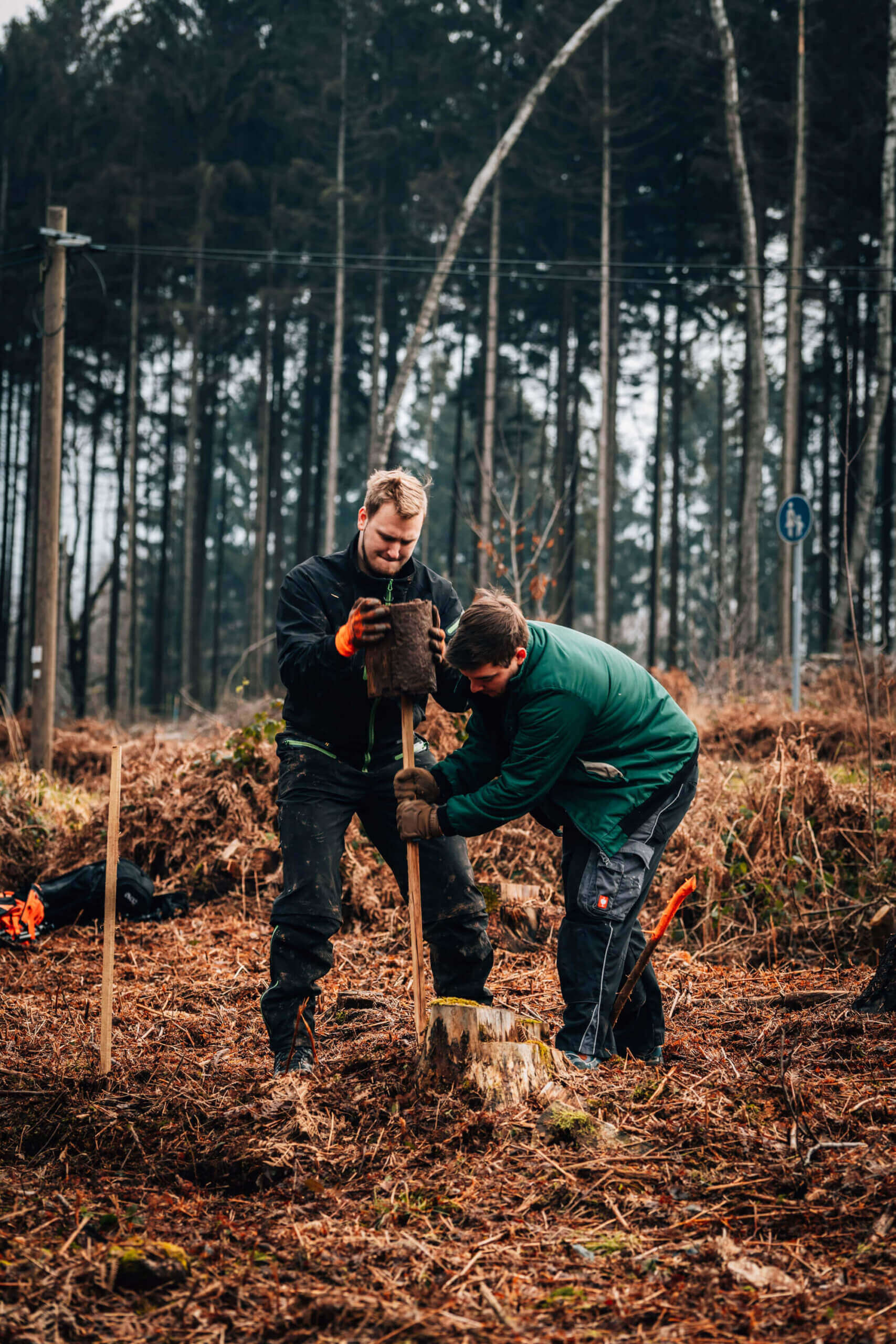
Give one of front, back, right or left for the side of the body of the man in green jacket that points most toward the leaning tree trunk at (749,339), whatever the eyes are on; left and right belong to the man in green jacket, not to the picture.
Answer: right

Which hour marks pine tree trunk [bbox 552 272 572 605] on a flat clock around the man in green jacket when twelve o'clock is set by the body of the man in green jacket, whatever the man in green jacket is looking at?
The pine tree trunk is roughly at 3 o'clock from the man in green jacket.

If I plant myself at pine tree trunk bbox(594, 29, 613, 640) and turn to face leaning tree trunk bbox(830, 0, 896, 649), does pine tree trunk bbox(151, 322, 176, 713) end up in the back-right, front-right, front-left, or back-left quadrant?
back-right

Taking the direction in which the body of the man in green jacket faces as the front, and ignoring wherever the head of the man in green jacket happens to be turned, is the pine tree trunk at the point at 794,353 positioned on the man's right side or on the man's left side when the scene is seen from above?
on the man's right side

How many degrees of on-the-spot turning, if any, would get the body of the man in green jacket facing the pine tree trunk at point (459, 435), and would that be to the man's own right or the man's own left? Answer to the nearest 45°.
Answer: approximately 90° to the man's own right

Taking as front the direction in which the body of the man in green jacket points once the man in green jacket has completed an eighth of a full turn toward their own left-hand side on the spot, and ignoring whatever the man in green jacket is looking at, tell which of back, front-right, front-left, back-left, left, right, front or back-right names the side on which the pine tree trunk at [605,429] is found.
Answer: back-right

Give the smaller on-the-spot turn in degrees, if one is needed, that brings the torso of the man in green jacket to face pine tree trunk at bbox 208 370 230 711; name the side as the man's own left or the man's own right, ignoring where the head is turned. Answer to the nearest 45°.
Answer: approximately 90° to the man's own right

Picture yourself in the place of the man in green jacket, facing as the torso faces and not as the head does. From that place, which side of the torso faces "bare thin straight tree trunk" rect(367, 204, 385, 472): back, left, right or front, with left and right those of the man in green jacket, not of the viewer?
right

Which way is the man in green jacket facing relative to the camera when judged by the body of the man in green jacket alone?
to the viewer's left

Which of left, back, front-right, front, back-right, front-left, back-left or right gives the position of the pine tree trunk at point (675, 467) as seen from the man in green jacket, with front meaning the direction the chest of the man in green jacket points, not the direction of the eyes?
right
